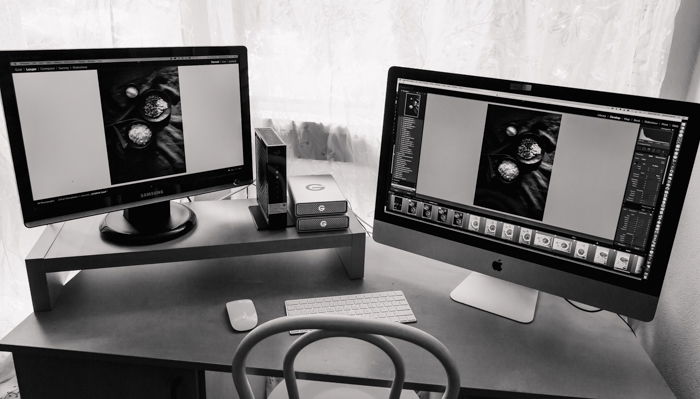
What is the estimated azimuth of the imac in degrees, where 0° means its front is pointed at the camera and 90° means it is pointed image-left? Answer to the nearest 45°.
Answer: approximately 45°

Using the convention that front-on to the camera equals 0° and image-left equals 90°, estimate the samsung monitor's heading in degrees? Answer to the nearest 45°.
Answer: approximately 315°

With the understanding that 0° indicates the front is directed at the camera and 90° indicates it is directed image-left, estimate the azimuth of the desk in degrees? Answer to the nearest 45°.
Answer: approximately 0°

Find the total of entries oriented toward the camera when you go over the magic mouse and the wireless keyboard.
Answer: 1

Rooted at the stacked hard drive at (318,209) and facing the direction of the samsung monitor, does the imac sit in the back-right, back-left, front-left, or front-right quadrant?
back-left

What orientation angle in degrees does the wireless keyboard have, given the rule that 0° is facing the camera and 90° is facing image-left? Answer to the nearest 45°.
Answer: approximately 0°

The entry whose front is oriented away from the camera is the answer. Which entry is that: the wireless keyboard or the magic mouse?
the magic mouse

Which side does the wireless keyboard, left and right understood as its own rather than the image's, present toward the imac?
left

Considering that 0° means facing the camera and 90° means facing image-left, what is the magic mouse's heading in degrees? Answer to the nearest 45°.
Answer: approximately 180°
